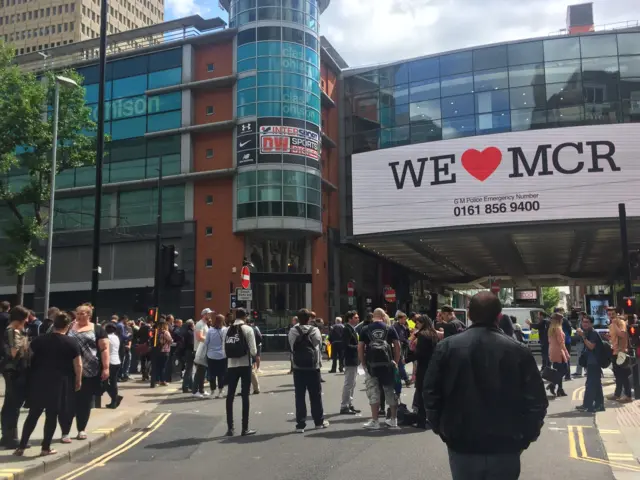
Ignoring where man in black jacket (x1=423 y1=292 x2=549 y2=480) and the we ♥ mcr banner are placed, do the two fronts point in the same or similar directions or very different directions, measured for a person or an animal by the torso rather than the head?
very different directions

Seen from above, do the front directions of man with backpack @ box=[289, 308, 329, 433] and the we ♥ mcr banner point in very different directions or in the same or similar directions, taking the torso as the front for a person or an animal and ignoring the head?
very different directions

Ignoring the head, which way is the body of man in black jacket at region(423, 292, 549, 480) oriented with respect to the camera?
away from the camera

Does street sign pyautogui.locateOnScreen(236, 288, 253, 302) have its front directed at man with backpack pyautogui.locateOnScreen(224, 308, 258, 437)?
yes

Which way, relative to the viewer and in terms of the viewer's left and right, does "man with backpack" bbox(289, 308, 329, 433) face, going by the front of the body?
facing away from the viewer

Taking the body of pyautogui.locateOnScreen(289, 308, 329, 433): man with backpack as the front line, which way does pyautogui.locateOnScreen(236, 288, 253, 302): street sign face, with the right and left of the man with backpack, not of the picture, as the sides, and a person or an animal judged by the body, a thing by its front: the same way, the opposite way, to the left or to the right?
the opposite way

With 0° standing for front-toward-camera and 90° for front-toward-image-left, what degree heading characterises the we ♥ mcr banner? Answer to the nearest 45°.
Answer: approximately 0°

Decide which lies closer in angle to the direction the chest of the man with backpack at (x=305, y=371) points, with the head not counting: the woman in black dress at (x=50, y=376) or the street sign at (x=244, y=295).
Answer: the street sign

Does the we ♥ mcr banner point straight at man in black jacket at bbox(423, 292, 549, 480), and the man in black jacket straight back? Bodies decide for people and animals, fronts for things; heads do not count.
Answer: yes

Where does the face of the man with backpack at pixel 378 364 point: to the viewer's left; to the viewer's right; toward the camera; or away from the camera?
away from the camera
